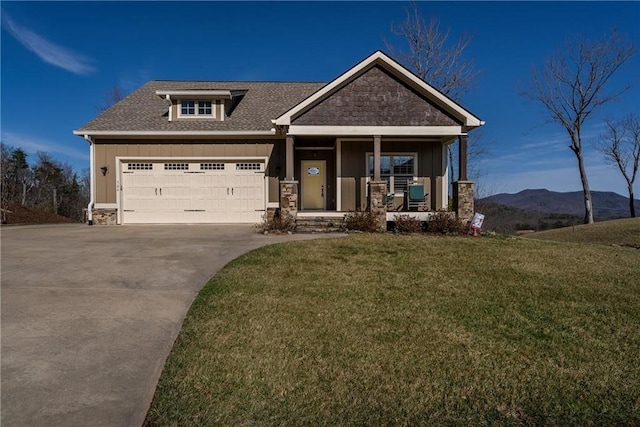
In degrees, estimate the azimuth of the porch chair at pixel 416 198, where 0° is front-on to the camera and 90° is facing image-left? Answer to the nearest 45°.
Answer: approximately 0°

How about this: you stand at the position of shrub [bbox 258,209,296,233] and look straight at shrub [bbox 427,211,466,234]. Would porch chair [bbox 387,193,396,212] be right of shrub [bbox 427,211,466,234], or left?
left

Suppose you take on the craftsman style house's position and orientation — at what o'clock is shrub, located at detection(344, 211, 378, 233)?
The shrub is roughly at 10 o'clock from the craftsman style house.

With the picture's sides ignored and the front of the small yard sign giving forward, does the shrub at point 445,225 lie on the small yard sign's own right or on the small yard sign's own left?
on the small yard sign's own right

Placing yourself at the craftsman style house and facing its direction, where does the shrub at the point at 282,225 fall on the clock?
The shrub is roughly at 11 o'clock from the craftsman style house.

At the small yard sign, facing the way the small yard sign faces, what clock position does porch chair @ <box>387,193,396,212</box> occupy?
The porch chair is roughly at 4 o'clock from the small yard sign.

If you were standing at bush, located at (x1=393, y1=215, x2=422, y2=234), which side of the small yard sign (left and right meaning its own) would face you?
right

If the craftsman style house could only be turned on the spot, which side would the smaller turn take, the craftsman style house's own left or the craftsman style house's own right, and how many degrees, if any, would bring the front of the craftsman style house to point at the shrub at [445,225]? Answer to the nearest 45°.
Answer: approximately 45° to the craftsman style house's own left

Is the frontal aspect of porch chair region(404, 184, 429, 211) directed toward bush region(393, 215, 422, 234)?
yes
